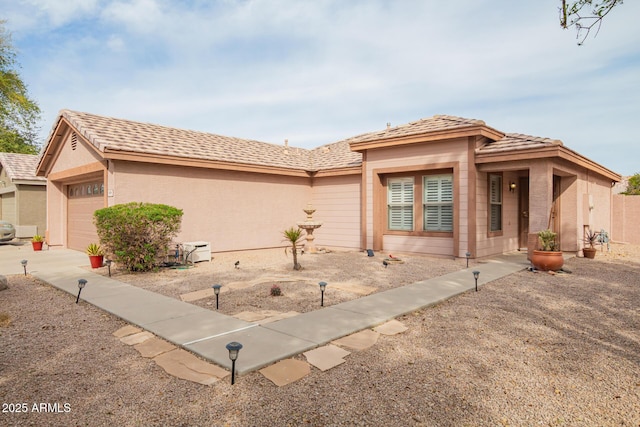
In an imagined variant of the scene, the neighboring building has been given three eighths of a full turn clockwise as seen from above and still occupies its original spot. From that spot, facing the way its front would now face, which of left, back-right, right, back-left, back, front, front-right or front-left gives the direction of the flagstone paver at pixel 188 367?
back

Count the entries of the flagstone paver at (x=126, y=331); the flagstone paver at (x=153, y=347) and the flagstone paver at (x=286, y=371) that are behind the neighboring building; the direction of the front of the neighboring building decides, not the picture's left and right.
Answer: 0

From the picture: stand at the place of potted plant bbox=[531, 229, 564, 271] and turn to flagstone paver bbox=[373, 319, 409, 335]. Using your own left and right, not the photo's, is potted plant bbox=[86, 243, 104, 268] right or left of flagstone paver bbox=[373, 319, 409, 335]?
right

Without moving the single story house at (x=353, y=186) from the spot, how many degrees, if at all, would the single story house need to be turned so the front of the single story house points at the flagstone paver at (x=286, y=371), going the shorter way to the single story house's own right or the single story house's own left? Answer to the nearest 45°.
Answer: approximately 45° to the single story house's own left

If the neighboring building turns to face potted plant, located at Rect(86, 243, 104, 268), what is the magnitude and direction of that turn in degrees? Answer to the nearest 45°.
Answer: approximately 45° to its left

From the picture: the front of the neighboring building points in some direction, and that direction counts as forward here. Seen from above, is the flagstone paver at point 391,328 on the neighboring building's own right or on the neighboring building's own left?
on the neighboring building's own left

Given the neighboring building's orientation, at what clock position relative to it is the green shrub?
The green shrub is roughly at 10 o'clock from the neighboring building.

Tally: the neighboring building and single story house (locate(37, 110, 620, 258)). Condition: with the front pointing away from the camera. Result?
0

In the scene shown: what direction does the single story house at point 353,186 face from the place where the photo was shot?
facing the viewer and to the left of the viewer

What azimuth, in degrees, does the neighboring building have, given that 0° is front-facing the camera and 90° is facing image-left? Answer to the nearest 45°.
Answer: approximately 45°

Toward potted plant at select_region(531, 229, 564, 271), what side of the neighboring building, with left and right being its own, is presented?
left

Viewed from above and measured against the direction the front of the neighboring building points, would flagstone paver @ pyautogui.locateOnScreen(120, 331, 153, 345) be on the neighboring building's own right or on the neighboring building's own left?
on the neighboring building's own left

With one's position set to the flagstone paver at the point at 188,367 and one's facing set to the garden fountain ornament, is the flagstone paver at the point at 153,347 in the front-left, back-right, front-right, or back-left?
front-left

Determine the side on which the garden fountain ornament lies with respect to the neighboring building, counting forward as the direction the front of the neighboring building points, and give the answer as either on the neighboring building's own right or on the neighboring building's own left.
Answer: on the neighboring building's own left

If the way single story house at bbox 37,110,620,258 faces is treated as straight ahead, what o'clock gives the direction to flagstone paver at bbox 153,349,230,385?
The flagstone paver is roughly at 11 o'clock from the single story house.

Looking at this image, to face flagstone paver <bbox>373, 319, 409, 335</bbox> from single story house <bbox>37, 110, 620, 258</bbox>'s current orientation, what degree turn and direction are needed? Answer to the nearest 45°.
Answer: approximately 45° to its left

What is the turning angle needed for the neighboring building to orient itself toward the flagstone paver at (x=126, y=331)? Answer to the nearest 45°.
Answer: approximately 45° to its left
